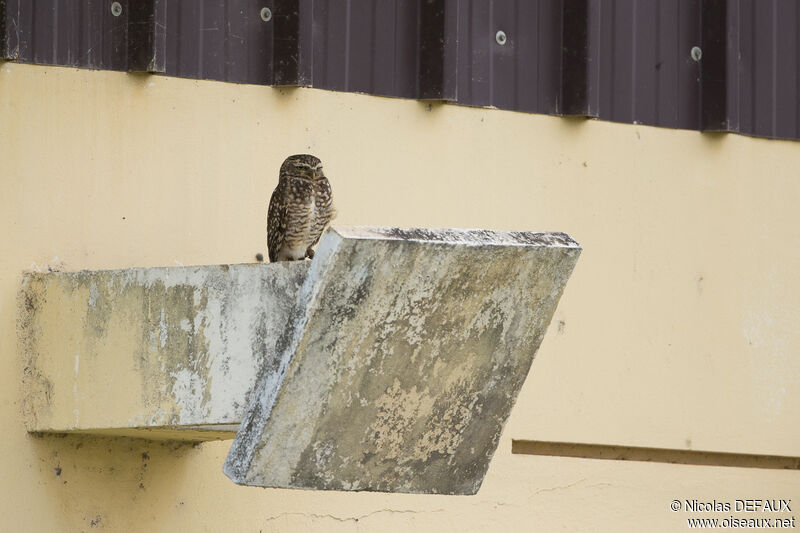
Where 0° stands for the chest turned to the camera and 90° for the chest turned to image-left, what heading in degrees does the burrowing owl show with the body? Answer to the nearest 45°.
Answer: approximately 315°
